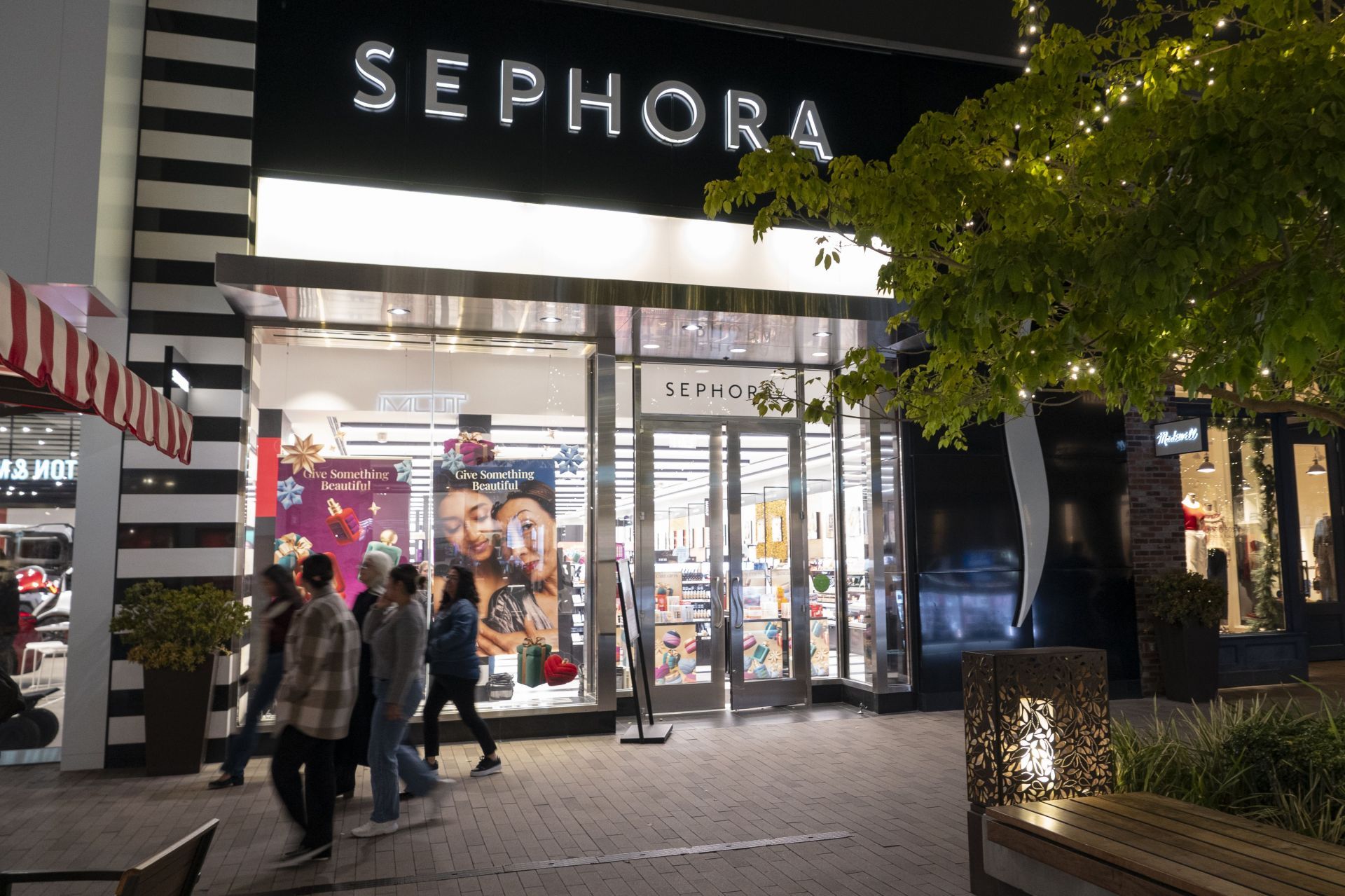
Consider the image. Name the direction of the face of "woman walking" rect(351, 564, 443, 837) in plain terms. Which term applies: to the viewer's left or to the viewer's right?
to the viewer's left

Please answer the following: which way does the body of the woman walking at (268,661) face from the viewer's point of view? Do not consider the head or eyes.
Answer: to the viewer's left

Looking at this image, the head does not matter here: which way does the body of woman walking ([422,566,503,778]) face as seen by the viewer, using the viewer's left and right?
facing to the left of the viewer

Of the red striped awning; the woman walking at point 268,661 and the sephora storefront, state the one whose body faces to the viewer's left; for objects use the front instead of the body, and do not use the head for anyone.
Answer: the woman walking

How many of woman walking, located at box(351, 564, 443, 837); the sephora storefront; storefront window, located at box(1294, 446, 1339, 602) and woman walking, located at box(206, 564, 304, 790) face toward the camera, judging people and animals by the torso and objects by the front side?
2

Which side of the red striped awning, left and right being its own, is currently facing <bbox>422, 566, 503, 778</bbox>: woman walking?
left

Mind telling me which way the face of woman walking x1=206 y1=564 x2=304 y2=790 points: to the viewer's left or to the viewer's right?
to the viewer's left

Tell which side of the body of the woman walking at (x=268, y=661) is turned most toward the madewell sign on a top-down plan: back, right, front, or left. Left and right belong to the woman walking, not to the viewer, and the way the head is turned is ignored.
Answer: back

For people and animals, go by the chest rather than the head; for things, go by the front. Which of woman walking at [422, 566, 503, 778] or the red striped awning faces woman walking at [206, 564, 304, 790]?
woman walking at [422, 566, 503, 778]

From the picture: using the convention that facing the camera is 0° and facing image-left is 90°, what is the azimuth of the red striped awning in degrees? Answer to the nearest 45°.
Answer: approximately 315°

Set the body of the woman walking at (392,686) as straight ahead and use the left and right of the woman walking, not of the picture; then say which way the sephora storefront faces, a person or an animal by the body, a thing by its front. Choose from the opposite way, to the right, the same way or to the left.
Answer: to the left

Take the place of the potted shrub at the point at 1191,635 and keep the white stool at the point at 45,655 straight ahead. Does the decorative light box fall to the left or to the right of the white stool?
left

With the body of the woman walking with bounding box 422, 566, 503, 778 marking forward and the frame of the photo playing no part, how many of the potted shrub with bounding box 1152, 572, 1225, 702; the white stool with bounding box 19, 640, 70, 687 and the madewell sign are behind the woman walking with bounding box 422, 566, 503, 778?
2
